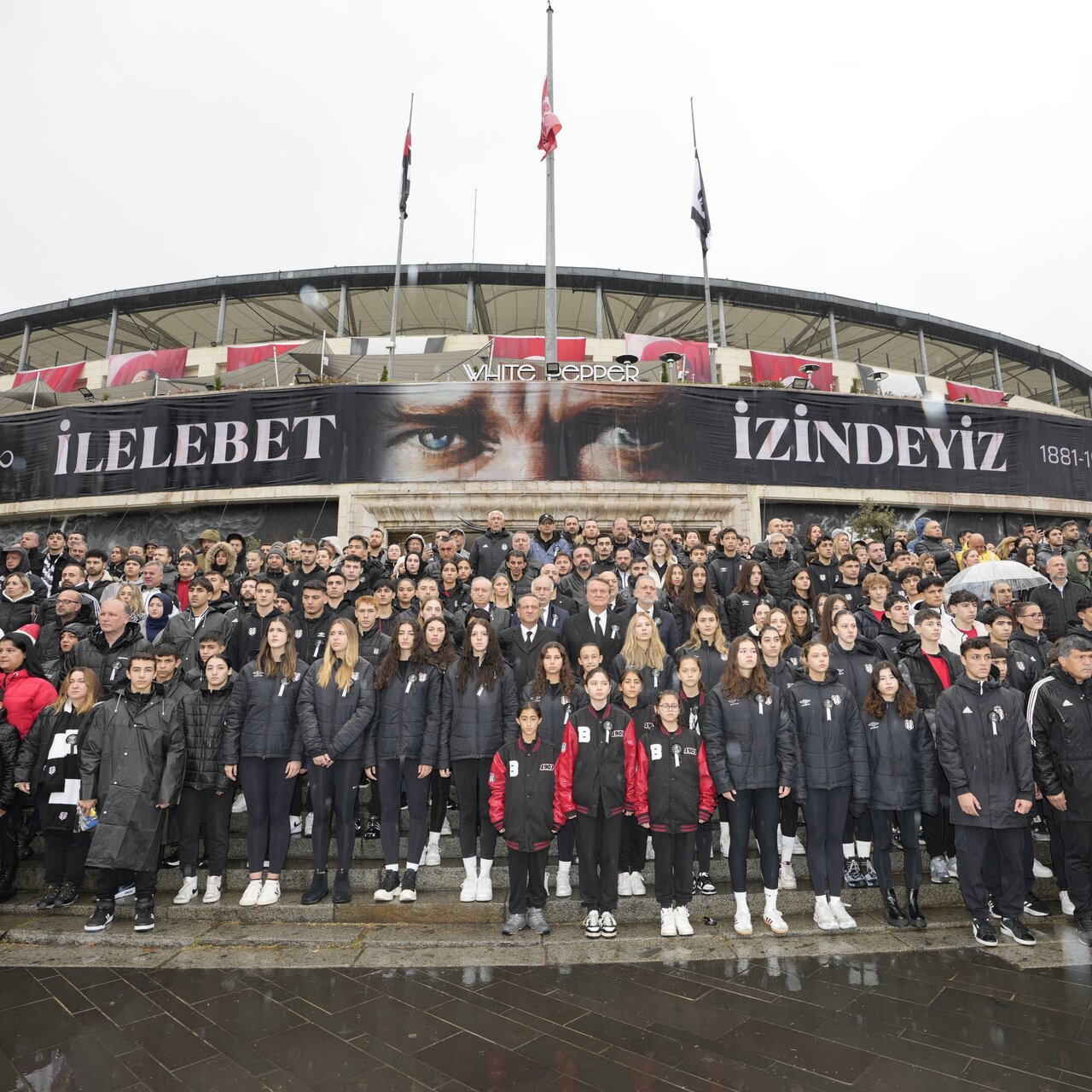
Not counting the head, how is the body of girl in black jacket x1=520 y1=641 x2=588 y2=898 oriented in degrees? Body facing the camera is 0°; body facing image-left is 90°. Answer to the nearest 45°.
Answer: approximately 0°

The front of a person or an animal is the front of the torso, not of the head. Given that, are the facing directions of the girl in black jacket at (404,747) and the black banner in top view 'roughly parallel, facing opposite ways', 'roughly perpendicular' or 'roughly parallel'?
roughly parallel

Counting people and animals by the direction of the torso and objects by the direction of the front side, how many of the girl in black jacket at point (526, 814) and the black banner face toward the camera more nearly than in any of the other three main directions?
2

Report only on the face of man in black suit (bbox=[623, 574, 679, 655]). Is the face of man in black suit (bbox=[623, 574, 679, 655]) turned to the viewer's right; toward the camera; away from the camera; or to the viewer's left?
toward the camera

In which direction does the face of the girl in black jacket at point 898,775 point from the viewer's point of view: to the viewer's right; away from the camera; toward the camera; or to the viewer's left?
toward the camera

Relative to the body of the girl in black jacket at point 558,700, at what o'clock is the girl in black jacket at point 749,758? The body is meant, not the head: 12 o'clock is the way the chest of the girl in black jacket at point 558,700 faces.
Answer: the girl in black jacket at point 749,758 is roughly at 9 o'clock from the girl in black jacket at point 558,700.

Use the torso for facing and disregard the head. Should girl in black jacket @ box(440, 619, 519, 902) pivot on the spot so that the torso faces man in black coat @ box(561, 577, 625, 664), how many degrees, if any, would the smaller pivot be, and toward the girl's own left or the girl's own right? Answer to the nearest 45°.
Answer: approximately 135° to the girl's own left

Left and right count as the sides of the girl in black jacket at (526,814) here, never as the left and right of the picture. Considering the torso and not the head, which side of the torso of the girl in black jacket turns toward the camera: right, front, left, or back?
front

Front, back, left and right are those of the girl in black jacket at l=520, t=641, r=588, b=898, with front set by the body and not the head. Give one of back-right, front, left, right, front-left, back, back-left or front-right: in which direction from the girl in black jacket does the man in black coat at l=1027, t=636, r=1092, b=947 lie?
left

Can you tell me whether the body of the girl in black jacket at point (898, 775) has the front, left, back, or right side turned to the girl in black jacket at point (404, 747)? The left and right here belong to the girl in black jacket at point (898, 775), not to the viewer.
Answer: right

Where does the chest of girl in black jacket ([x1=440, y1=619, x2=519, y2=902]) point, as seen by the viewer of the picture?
toward the camera

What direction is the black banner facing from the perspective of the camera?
toward the camera

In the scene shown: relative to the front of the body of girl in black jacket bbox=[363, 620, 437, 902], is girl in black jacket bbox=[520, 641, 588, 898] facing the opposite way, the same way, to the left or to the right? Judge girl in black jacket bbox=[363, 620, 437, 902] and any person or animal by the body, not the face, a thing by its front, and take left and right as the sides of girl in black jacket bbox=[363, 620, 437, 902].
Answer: the same way

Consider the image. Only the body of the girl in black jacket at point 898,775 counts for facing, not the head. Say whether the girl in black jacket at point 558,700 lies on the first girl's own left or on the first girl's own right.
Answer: on the first girl's own right

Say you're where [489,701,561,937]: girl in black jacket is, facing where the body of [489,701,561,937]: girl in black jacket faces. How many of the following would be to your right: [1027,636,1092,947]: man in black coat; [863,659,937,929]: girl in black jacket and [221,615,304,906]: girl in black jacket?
1

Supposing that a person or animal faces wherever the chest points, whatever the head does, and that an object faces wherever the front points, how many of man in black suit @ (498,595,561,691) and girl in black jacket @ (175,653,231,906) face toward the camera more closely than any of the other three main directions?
2

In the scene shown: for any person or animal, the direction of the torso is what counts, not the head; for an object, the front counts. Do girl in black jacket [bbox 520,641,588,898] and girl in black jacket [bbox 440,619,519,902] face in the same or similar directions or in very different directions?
same or similar directions

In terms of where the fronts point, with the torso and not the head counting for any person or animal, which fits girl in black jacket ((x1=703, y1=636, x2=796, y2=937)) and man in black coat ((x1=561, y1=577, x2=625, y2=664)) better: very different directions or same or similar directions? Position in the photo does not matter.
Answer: same or similar directions

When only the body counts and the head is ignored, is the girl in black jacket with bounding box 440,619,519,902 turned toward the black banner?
no
